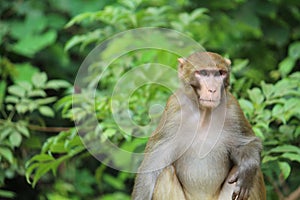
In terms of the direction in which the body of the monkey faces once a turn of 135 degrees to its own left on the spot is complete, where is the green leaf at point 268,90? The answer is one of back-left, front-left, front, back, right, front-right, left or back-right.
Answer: front

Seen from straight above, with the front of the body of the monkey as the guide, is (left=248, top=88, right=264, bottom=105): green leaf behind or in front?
behind

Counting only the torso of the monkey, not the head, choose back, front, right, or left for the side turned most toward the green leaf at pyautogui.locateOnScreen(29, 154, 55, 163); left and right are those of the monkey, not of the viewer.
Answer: right

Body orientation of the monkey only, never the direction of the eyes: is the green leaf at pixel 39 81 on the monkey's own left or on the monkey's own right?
on the monkey's own right

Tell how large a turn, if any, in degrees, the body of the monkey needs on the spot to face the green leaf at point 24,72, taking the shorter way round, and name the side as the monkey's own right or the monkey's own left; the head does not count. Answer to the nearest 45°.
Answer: approximately 135° to the monkey's own right

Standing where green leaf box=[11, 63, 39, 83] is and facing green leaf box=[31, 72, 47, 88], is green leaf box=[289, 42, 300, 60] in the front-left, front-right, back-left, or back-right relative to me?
front-left

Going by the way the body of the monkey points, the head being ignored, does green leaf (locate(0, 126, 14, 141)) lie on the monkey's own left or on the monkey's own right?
on the monkey's own right

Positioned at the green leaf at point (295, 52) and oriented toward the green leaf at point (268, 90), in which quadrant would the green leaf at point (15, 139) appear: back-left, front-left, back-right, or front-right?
front-right

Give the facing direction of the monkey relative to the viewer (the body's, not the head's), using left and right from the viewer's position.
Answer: facing the viewer

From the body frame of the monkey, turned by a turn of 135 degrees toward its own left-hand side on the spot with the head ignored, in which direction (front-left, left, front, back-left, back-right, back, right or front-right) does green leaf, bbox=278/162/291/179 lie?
front-right
